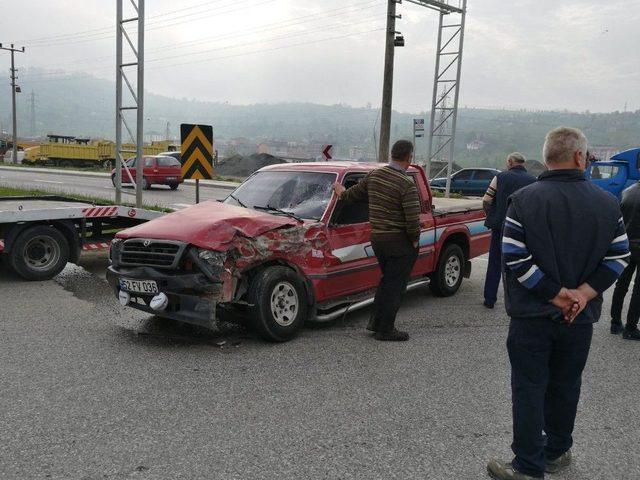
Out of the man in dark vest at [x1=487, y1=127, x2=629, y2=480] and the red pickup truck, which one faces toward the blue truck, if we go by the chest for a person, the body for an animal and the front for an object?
the man in dark vest

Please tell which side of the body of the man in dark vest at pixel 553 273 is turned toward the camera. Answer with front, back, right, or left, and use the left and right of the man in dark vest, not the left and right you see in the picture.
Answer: back

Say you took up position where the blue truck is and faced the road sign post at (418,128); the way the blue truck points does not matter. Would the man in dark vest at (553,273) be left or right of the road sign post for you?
left

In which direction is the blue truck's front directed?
to the viewer's left

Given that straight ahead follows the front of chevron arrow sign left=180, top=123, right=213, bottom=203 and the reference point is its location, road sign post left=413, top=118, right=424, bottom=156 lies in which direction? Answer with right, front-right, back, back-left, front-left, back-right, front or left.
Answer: back-left

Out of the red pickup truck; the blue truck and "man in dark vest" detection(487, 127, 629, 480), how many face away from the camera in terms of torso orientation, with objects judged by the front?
1

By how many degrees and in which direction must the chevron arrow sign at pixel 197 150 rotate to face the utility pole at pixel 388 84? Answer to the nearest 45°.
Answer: approximately 135° to its left

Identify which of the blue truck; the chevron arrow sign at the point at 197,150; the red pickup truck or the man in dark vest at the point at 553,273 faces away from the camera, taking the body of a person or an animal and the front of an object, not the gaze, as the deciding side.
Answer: the man in dark vest

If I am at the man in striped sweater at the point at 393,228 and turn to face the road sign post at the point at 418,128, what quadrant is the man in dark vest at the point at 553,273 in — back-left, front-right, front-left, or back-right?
back-right

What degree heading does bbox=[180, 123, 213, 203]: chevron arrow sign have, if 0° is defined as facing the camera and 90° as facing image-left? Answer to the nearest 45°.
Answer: approximately 0°

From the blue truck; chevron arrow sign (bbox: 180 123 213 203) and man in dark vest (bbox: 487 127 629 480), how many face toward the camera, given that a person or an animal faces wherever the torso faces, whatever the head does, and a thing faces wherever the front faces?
1
